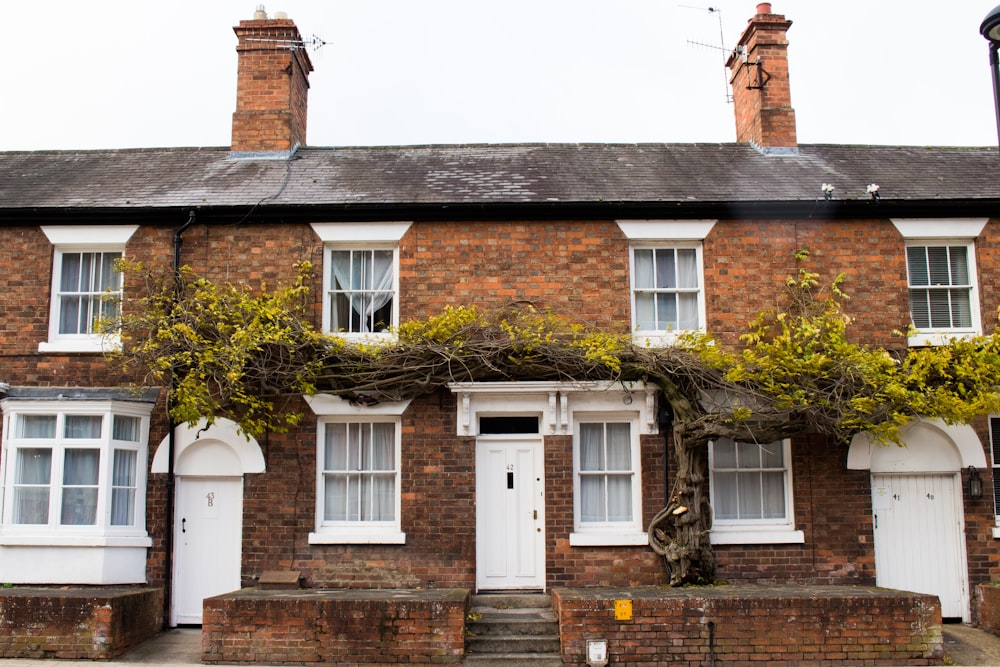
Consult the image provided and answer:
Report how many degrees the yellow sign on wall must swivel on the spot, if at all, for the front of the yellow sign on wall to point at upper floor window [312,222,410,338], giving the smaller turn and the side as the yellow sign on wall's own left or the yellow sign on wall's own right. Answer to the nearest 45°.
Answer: approximately 135° to the yellow sign on wall's own right

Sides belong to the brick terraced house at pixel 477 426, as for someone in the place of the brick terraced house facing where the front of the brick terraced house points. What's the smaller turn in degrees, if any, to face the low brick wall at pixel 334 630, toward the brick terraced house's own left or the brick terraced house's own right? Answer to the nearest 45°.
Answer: approximately 45° to the brick terraced house's own right

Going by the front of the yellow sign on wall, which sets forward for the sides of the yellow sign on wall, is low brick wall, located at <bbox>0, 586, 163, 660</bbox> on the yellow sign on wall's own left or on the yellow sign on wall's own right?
on the yellow sign on wall's own right

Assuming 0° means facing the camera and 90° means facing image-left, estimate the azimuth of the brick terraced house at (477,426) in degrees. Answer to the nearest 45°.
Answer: approximately 0°

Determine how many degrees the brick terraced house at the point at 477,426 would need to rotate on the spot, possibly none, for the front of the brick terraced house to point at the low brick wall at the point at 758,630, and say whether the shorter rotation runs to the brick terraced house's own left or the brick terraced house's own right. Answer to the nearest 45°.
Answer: approximately 45° to the brick terraced house's own left

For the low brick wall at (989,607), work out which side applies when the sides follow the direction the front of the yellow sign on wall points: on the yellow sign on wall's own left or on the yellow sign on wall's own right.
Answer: on the yellow sign on wall's own left

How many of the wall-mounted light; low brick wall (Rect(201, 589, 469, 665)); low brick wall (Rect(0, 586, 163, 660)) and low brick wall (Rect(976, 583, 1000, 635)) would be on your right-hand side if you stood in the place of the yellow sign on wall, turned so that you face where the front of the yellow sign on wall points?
2

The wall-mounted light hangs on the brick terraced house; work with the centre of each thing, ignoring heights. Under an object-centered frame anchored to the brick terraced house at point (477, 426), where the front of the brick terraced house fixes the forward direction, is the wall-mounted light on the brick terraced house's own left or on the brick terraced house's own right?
on the brick terraced house's own left

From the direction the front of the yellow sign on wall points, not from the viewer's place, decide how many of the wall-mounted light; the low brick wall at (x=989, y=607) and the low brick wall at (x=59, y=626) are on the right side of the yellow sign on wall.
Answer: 1

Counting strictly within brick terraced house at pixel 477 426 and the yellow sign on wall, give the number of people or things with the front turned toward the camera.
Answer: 2
